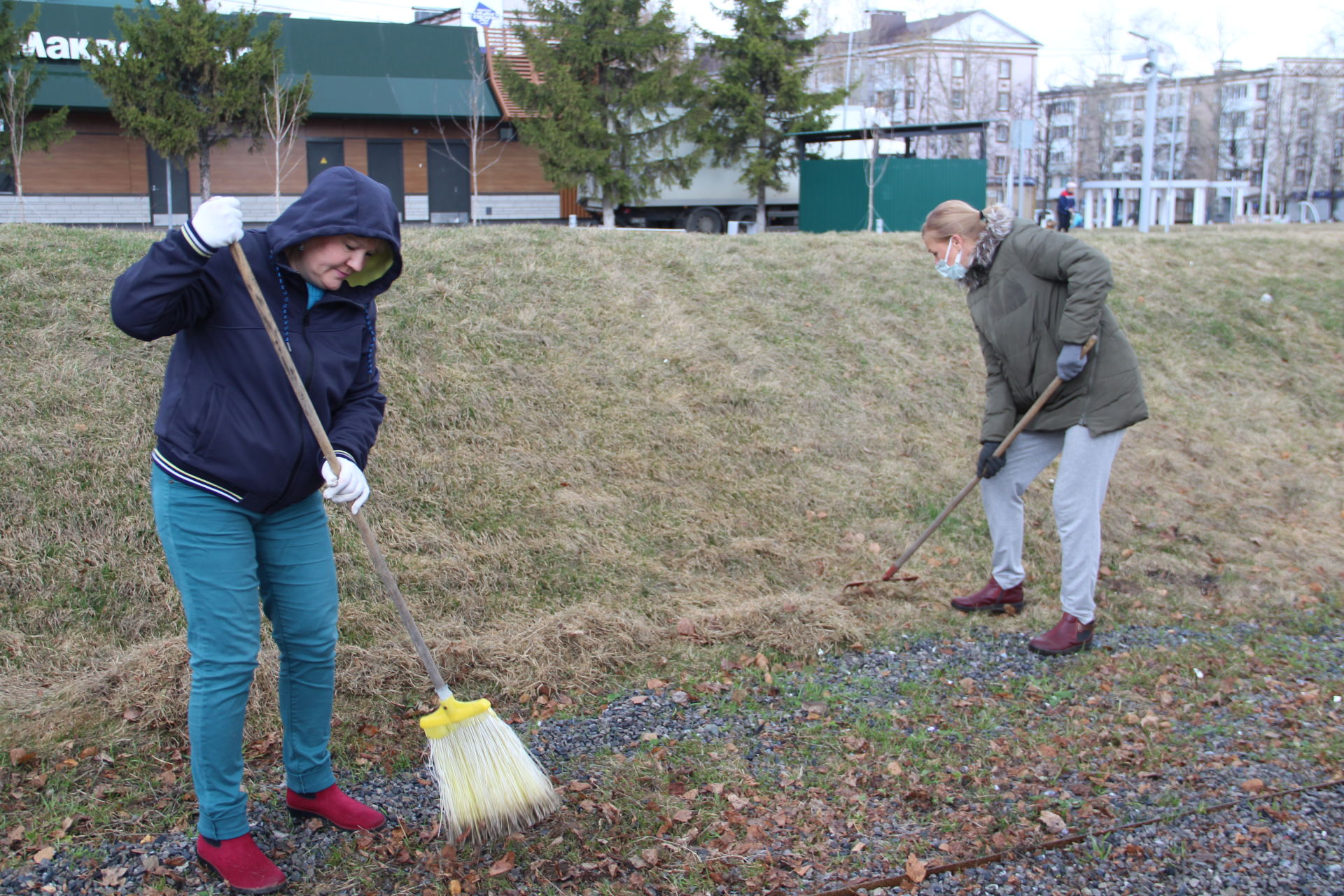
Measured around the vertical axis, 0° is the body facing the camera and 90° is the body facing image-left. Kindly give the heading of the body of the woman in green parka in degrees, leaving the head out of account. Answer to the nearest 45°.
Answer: approximately 90°

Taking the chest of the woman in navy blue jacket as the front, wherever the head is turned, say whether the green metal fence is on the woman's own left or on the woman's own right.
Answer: on the woman's own left

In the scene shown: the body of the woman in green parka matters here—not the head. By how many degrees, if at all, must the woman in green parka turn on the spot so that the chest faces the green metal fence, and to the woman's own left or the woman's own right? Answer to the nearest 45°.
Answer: approximately 90° to the woman's own right

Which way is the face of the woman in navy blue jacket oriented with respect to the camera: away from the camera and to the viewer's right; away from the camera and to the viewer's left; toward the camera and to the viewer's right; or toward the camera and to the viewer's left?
toward the camera and to the viewer's right

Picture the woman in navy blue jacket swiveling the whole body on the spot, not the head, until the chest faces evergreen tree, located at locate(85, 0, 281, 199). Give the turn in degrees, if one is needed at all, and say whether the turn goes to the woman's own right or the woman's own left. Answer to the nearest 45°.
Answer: approximately 135° to the woman's own left

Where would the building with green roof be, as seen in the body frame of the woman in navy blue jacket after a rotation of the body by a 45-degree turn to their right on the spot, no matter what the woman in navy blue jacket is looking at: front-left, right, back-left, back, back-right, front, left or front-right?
back

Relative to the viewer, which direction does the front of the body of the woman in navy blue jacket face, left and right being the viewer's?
facing the viewer and to the right of the viewer
